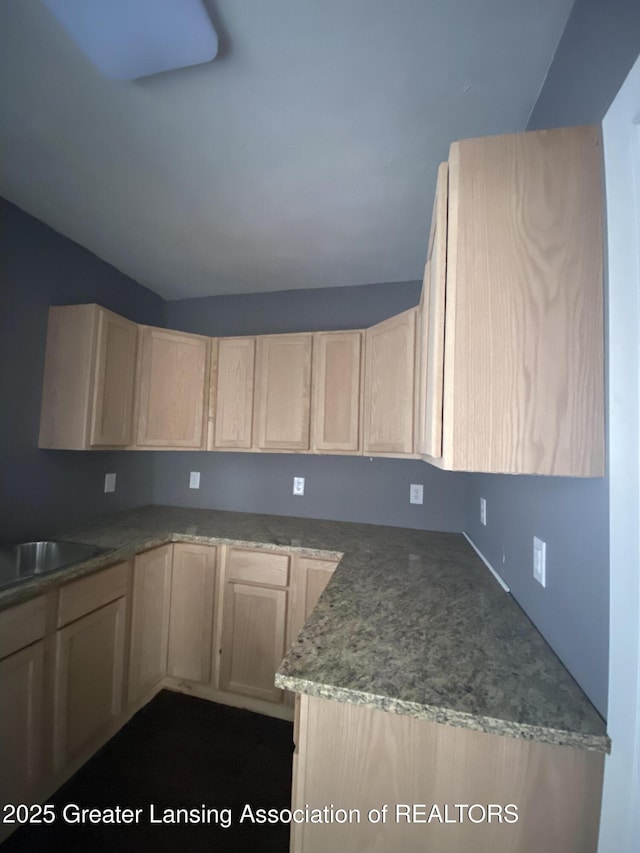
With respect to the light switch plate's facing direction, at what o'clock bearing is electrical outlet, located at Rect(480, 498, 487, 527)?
The electrical outlet is roughly at 4 o'clock from the light switch plate.

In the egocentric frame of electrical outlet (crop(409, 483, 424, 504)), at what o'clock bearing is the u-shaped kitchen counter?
The u-shaped kitchen counter is roughly at 12 o'clock from the electrical outlet.

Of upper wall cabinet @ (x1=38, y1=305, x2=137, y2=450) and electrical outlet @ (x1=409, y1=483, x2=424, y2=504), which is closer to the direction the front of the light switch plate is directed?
the upper wall cabinet

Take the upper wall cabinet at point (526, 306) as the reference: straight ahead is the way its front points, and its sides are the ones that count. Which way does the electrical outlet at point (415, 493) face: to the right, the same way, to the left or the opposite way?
to the left

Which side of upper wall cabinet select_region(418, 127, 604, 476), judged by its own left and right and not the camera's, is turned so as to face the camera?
left

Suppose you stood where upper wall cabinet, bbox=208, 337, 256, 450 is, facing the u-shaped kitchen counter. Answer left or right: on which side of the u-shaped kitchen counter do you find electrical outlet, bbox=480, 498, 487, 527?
left
